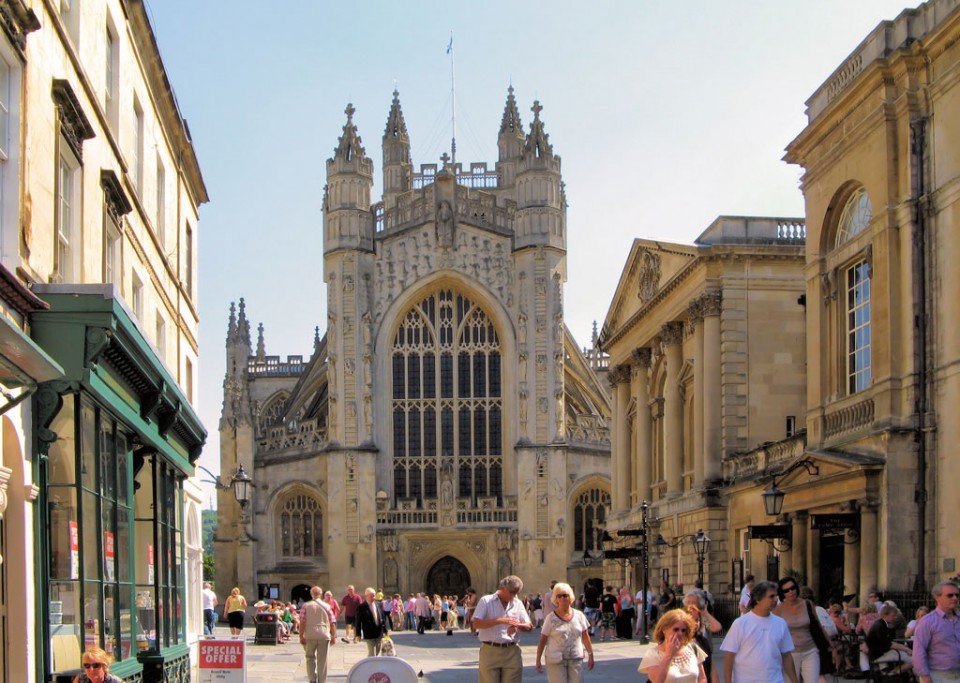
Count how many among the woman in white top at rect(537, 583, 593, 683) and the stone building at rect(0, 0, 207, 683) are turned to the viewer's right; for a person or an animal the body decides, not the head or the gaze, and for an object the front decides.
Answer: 1

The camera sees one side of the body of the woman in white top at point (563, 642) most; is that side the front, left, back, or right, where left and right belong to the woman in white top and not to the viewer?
front

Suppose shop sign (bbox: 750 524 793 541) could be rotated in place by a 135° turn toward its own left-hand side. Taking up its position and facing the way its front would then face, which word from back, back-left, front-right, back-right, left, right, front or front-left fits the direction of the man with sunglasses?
back-right

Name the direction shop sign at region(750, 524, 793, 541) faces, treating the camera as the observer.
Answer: facing the viewer

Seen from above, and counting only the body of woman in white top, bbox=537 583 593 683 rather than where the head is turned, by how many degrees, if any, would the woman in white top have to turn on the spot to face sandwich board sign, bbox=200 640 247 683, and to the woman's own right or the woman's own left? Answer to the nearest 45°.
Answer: approximately 90° to the woman's own right

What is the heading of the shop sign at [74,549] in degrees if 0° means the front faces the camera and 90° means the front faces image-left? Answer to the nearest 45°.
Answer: approximately 315°

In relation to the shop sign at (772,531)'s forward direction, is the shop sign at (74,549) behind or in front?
in front

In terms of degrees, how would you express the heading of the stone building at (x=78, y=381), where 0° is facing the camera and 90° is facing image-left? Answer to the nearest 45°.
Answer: approximately 270°

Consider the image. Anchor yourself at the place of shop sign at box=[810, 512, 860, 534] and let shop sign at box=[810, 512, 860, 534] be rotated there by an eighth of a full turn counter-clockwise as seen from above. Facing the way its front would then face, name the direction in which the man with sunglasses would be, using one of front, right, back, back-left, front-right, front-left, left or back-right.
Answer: front-right

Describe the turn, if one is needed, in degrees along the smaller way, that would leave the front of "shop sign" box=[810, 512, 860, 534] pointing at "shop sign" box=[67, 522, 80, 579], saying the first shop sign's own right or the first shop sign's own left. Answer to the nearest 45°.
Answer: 0° — it already faces it

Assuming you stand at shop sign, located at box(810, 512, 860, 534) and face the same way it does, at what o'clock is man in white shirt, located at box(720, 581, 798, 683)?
The man in white shirt is roughly at 12 o'clock from the shop sign.

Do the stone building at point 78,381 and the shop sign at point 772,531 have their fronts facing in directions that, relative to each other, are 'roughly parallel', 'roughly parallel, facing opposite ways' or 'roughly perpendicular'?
roughly perpendicular

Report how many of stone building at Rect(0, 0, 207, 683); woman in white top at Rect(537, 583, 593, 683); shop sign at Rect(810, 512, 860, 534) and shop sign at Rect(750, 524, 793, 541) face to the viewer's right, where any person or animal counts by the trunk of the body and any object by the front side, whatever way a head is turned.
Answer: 1
